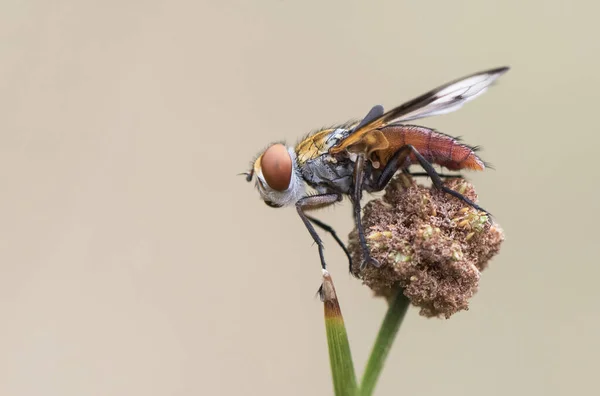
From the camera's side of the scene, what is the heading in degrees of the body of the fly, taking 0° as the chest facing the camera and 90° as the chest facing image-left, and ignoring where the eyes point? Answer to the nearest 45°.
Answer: approximately 90°
